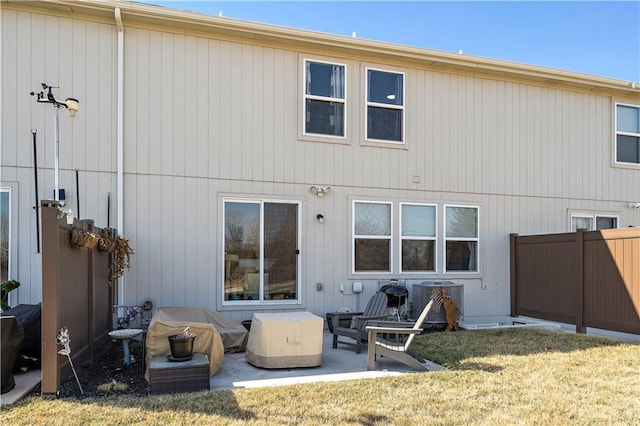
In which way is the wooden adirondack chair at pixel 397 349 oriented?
to the viewer's left

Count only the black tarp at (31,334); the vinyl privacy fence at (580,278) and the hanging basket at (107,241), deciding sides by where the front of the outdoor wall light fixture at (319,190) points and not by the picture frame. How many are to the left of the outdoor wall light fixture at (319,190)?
1

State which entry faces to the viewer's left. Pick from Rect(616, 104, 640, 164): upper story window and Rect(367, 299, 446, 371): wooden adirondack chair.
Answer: the wooden adirondack chair

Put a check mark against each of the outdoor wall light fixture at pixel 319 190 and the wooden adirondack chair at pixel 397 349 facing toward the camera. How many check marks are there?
1

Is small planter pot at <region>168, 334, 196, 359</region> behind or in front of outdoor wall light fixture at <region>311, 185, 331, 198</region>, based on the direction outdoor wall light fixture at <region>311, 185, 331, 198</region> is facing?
in front

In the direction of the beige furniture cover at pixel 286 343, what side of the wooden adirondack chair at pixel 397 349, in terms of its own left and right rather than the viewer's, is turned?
front

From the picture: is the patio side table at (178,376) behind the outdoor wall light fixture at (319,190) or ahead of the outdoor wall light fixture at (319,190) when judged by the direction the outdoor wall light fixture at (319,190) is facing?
ahead

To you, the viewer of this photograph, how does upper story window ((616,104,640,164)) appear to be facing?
facing the viewer and to the right of the viewer

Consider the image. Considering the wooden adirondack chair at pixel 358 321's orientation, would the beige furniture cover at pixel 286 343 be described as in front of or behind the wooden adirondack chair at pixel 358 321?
in front

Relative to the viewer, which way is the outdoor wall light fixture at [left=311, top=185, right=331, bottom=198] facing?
toward the camera

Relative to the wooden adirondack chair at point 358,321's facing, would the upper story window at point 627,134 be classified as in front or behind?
behind
